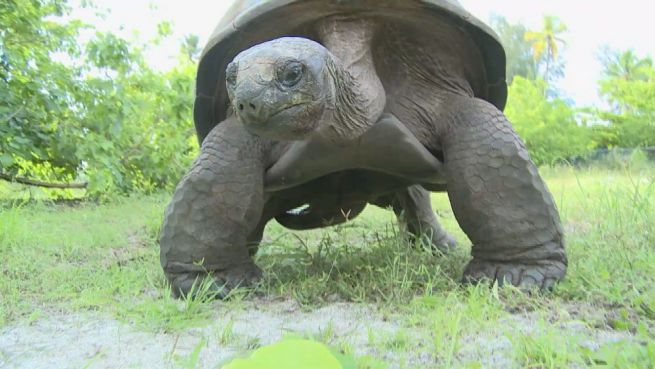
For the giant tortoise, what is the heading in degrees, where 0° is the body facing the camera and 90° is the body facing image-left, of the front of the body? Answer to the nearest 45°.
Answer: approximately 0°

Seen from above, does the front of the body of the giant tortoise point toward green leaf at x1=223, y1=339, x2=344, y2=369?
yes
